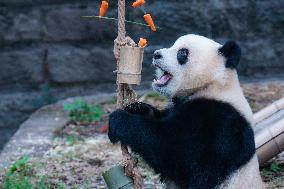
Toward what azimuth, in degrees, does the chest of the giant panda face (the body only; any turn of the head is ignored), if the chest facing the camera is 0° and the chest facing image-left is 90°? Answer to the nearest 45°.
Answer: approximately 90°

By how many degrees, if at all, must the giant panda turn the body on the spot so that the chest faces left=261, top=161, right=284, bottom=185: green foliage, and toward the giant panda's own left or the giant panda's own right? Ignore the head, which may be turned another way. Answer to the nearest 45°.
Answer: approximately 135° to the giant panda's own right
